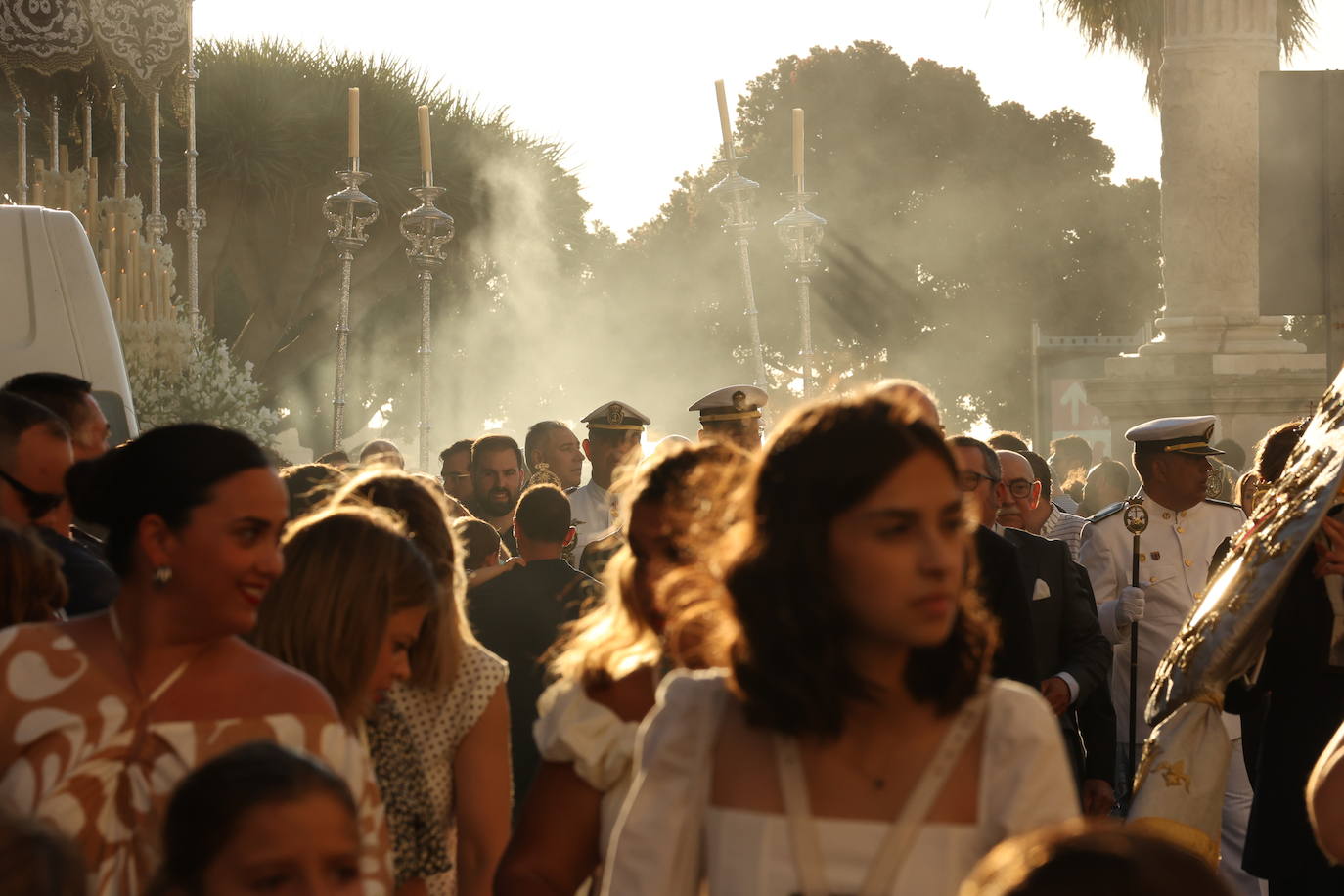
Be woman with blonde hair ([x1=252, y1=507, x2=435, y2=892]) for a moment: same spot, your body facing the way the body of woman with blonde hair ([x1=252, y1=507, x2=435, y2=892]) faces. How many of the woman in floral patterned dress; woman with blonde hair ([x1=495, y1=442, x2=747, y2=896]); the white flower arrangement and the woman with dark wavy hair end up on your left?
1

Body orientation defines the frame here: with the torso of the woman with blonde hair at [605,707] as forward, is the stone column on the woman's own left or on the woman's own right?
on the woman's own left

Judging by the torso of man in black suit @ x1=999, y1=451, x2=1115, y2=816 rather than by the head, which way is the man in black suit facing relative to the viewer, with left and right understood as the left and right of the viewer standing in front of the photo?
facing the viewer and to the left of the viewer

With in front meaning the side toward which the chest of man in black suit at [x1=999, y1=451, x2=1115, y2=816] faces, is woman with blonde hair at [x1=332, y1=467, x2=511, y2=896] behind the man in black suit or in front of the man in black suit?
in front

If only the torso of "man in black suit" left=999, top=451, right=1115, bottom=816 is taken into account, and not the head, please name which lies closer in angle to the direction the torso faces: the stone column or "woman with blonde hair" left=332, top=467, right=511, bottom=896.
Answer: the woman with blonde hair

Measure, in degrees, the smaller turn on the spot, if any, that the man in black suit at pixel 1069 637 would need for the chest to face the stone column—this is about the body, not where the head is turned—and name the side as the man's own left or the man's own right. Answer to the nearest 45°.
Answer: approximately 135° to the man's own right
